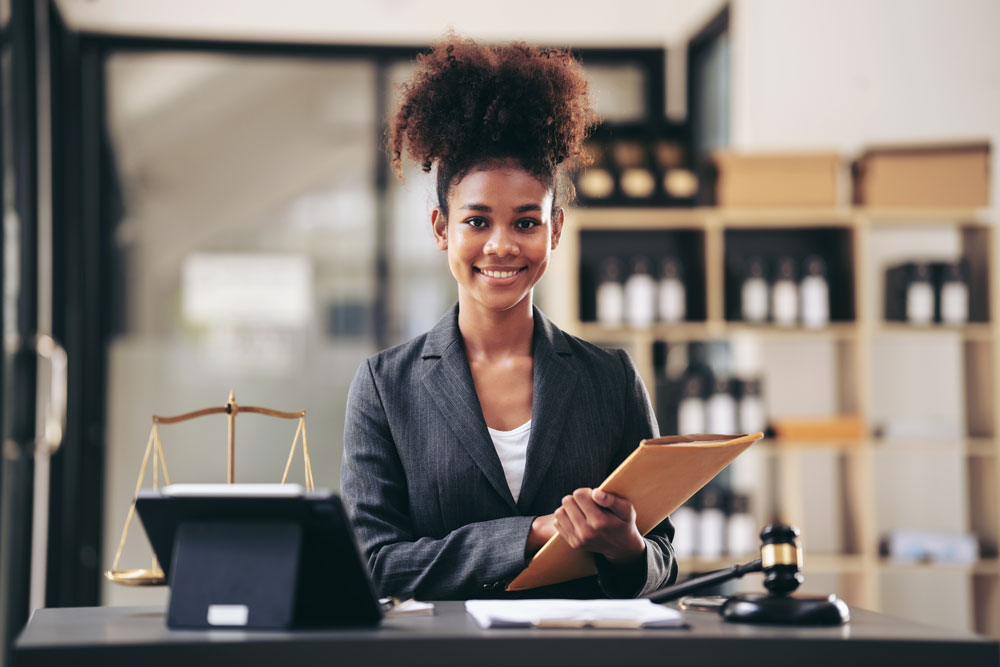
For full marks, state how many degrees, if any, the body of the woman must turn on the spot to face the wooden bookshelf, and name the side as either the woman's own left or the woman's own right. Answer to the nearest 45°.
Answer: approximately 135° to the woman's own left

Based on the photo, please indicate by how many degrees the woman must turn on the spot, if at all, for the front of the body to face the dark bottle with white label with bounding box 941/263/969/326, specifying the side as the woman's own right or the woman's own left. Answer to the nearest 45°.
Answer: approximately 135° to the woman's own left

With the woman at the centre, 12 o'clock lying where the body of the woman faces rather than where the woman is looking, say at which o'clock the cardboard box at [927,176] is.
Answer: The cardboard box is roughly at 7 o'clock from the woman.

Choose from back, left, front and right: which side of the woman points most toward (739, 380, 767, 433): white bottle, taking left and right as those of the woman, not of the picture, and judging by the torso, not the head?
back

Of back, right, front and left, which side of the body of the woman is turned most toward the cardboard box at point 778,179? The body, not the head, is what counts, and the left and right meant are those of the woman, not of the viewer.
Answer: back

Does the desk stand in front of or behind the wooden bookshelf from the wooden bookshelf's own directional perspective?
in front

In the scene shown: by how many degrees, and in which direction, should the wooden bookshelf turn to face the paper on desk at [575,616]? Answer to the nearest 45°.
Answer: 0° — it already faces it

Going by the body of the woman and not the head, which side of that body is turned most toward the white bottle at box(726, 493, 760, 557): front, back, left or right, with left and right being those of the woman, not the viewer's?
back

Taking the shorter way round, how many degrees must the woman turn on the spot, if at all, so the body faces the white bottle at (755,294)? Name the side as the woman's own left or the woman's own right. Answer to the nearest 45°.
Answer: approximately 180°

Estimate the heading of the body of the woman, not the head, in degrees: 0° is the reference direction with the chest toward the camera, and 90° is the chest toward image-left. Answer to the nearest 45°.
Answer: approximately 0°

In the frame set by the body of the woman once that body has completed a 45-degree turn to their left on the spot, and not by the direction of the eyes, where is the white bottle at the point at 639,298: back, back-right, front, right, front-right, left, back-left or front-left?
back-left
